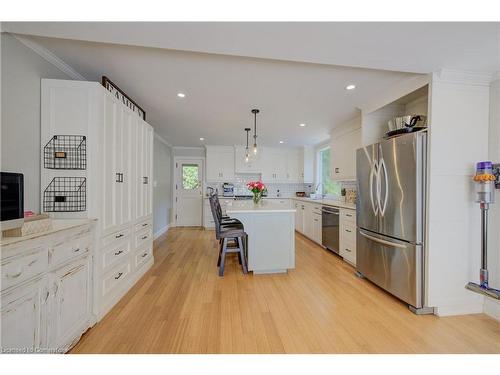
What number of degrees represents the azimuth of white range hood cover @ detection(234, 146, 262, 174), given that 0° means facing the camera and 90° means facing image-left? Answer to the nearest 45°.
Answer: approximately 0°

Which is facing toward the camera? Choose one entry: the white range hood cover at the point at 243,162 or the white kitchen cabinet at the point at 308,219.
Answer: the white range hood cover

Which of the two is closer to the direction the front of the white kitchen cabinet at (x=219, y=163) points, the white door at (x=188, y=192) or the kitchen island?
the kitchen island

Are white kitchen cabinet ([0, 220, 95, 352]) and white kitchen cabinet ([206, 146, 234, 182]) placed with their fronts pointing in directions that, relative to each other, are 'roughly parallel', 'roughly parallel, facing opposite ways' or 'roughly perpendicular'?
roughly perpendicular

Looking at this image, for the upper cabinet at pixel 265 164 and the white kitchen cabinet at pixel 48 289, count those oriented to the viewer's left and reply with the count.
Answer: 0

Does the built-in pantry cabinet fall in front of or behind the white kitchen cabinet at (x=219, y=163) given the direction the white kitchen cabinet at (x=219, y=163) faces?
in front

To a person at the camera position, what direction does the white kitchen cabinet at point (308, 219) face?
facing to the left of the viewer

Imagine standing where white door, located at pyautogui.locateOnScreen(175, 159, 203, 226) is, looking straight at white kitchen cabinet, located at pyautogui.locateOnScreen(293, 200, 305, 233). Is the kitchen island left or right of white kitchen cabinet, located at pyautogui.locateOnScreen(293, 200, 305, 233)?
right

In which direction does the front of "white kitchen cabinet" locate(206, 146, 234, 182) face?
toward the camera

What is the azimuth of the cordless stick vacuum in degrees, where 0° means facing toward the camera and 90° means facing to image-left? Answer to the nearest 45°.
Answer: approximately 45°

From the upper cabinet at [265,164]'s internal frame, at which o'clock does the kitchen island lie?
The kitchen island is roughly at 12 o'clock from the upper cabinet.

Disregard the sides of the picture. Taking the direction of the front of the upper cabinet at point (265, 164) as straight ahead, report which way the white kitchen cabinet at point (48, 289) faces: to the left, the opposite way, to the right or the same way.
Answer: to the left
